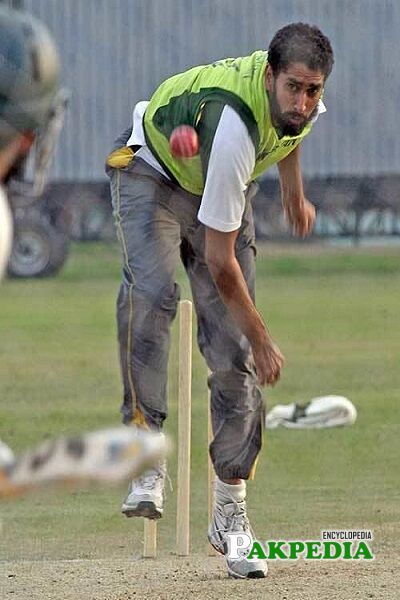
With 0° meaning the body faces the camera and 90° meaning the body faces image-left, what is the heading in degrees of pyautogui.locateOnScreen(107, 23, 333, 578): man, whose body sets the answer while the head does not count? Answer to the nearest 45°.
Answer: approximately 315°

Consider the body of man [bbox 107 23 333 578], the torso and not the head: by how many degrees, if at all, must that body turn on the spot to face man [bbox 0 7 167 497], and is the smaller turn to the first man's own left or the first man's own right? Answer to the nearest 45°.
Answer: approximately 45° to the first man's own right
